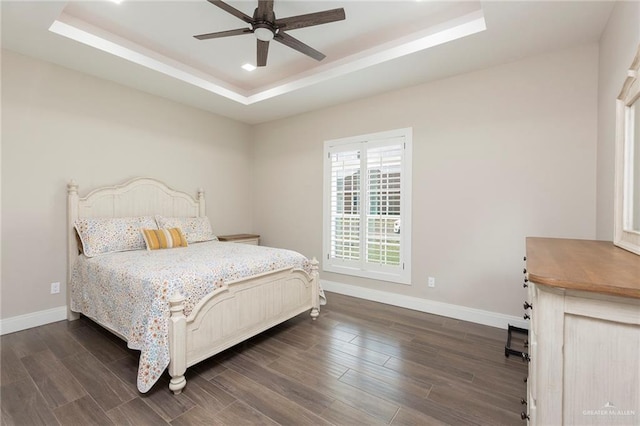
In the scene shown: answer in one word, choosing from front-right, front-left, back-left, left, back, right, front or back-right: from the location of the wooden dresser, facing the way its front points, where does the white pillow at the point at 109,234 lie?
front

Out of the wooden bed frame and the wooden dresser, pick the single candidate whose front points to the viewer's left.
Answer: the wooden dresser

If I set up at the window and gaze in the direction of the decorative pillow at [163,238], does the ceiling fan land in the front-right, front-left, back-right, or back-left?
front-left

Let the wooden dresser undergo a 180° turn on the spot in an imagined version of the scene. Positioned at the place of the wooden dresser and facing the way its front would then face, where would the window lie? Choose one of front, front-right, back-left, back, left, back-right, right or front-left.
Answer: back-left

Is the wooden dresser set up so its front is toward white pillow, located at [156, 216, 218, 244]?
yes

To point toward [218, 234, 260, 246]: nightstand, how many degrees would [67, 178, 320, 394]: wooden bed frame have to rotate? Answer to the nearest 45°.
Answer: approximately 135° to its left

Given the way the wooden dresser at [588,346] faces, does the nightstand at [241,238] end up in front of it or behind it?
in front

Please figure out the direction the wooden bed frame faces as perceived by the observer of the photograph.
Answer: facing the viewer and to the right of the viewer

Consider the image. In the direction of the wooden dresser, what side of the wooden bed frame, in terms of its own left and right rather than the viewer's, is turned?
front

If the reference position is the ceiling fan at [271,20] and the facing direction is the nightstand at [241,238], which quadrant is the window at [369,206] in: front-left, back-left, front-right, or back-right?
front-right

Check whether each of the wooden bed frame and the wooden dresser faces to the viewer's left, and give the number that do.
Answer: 1

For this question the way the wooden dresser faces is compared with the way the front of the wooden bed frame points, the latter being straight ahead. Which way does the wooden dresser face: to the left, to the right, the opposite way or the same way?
the opposite way

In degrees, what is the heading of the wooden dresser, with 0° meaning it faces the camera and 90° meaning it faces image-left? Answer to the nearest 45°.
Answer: approximately 90°
